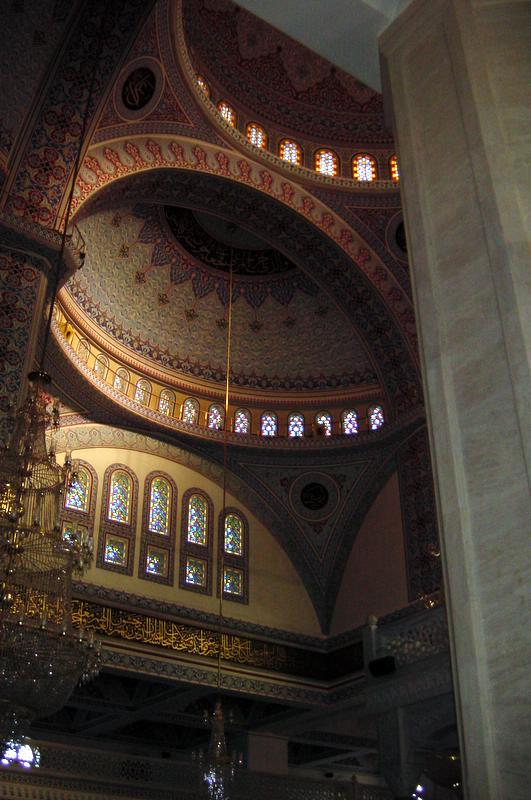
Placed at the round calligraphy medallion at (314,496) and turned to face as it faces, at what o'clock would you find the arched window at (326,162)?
The arched window is roughly at 12 o'clock from the round calligraphy medallion.

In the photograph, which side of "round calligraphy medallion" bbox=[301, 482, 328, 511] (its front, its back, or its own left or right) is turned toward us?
front

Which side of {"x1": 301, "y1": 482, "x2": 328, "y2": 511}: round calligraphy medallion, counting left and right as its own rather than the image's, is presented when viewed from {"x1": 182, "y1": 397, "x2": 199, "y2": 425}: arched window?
right

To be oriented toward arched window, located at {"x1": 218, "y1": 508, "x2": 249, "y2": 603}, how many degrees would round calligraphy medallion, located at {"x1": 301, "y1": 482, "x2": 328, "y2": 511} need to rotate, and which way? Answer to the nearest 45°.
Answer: approximately 90° to its right

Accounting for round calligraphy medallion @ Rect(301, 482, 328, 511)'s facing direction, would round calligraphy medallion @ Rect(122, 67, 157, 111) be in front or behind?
in front

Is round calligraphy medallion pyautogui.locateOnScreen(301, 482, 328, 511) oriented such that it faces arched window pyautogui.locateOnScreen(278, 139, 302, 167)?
yes

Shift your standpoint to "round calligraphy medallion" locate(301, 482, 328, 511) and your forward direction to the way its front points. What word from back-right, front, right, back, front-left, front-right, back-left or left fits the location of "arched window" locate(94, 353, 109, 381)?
front-right

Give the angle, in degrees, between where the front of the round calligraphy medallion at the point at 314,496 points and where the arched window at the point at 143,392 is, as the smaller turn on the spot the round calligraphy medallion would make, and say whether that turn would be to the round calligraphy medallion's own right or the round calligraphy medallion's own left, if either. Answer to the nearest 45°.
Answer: approximately 45° to the round calligraphy medallion's own right

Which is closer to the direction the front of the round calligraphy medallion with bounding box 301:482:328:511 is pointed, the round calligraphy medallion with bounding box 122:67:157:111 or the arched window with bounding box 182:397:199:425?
the round calligraphy medallion

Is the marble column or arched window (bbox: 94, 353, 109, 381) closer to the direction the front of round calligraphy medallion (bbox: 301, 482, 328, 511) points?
the marble column

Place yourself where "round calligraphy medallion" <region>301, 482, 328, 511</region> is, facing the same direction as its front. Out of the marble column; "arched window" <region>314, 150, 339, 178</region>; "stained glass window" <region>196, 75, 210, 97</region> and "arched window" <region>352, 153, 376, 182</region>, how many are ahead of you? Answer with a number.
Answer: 4
